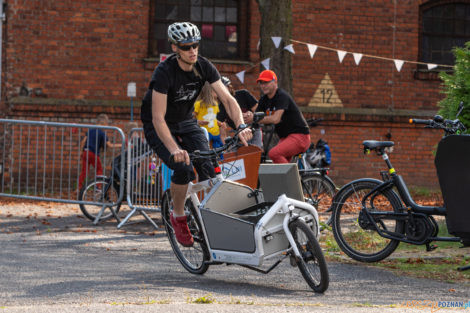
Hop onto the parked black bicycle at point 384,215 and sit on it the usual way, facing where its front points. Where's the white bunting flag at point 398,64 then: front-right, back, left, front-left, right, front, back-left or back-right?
left

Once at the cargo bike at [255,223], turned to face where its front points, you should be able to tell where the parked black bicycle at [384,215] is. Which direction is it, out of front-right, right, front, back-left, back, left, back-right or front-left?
left

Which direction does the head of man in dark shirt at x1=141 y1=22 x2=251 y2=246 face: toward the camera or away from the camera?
toward the camera

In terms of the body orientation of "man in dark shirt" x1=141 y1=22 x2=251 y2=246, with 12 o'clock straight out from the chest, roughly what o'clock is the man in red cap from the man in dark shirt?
The man in red cap is roughly at 8 o'clock from the man in dark shirt.

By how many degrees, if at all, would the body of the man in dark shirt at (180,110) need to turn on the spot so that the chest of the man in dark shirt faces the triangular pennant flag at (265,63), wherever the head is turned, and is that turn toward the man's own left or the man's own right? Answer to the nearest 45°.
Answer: approximately 135° to the man's own left

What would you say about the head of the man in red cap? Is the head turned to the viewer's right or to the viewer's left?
to the viewer's left

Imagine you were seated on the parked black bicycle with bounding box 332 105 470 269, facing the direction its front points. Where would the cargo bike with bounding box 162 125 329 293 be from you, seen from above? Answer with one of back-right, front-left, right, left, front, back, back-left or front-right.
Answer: back-right

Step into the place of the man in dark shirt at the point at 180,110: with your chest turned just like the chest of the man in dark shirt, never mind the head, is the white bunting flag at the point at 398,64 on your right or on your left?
on your left

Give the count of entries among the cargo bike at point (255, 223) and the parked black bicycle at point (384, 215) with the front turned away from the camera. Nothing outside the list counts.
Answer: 0

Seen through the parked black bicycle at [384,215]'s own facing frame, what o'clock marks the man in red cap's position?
The man in red cap is roughly at 8 o'clock from the parked black bicycle.

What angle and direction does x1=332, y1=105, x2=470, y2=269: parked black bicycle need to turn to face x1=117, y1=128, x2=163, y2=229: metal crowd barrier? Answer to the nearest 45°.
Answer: approximately 135° to its left

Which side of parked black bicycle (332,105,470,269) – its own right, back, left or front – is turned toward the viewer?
right
